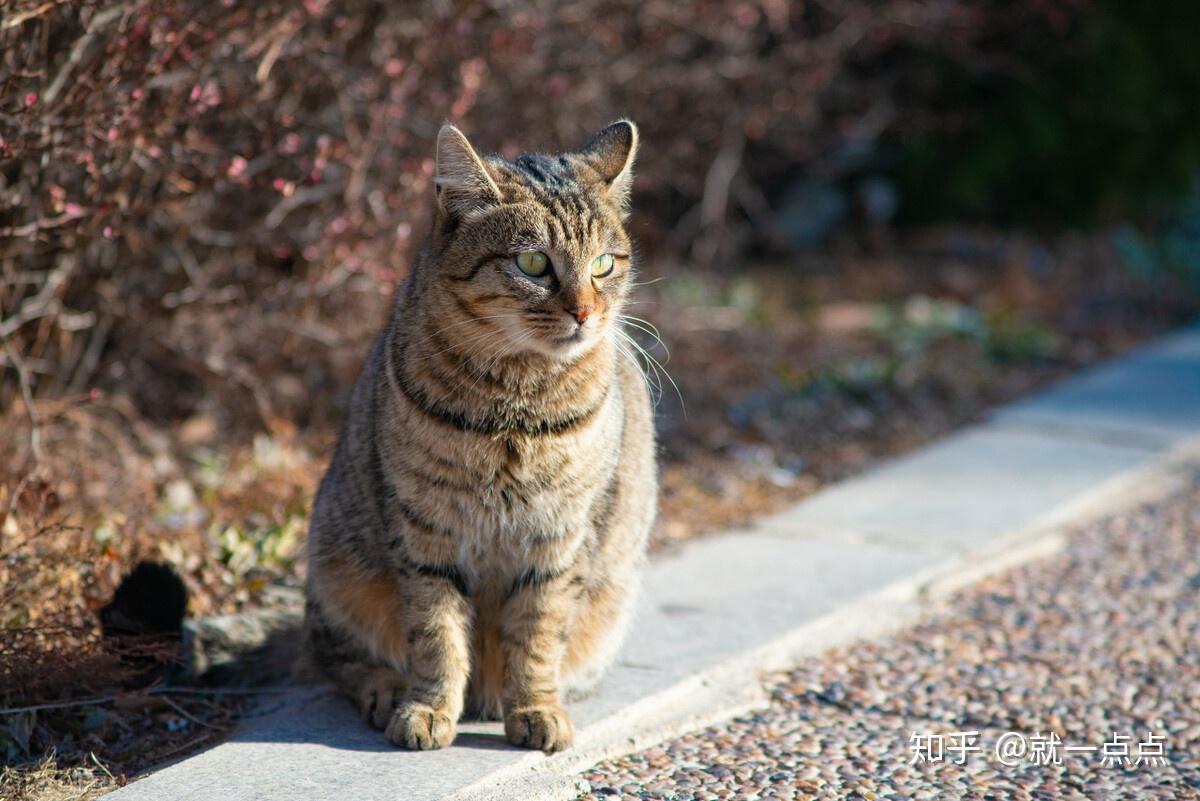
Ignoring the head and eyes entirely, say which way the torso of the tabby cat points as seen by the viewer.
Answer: toward the camera

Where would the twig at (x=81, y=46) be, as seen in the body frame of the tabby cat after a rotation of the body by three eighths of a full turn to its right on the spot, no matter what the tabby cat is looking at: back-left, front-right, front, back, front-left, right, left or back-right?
front

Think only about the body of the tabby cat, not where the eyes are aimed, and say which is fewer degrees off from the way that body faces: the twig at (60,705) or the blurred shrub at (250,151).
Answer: the twig

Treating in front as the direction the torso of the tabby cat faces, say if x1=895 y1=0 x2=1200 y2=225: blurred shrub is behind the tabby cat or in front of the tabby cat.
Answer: behind

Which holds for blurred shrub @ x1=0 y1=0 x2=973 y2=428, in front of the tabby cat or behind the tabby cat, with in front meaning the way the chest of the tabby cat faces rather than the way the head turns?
behind

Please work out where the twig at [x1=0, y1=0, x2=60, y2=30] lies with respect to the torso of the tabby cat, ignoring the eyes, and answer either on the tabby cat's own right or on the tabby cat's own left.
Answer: on the tabby cat's own right

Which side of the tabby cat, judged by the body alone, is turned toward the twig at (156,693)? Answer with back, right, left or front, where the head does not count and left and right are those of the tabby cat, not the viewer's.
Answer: right
